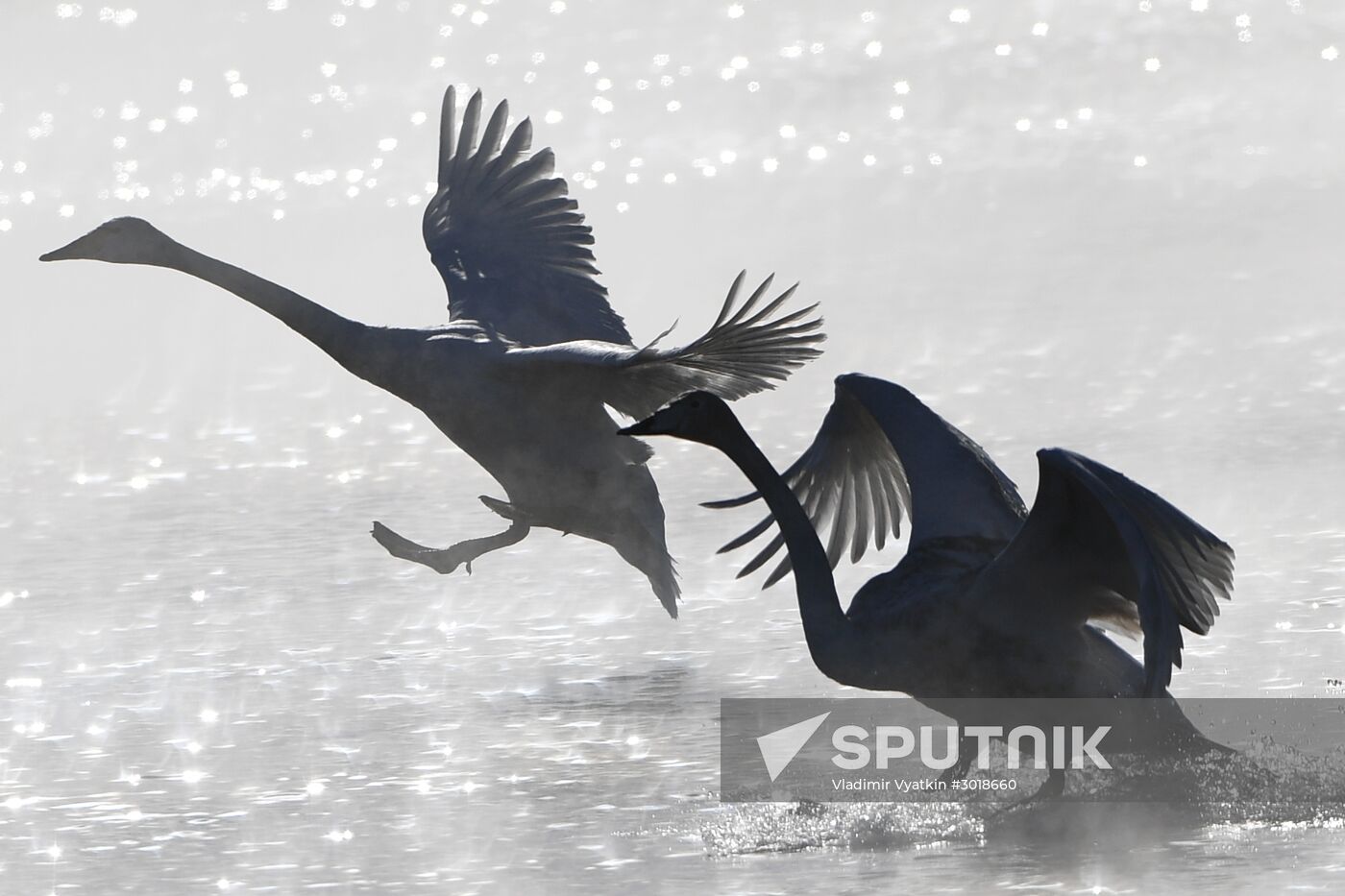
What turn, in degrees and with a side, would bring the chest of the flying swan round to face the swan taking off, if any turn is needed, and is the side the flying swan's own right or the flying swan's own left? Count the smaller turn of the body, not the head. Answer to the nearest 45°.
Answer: approximately 135° to the flying swan's own left

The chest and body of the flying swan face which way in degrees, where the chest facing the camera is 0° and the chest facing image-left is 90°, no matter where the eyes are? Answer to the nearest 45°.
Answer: approximately 90°
